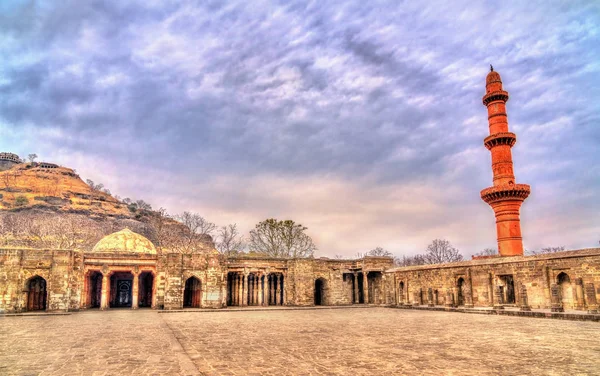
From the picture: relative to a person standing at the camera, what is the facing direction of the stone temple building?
facing the viewer

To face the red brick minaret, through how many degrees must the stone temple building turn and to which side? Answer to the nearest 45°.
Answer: approximately 90° to its left
